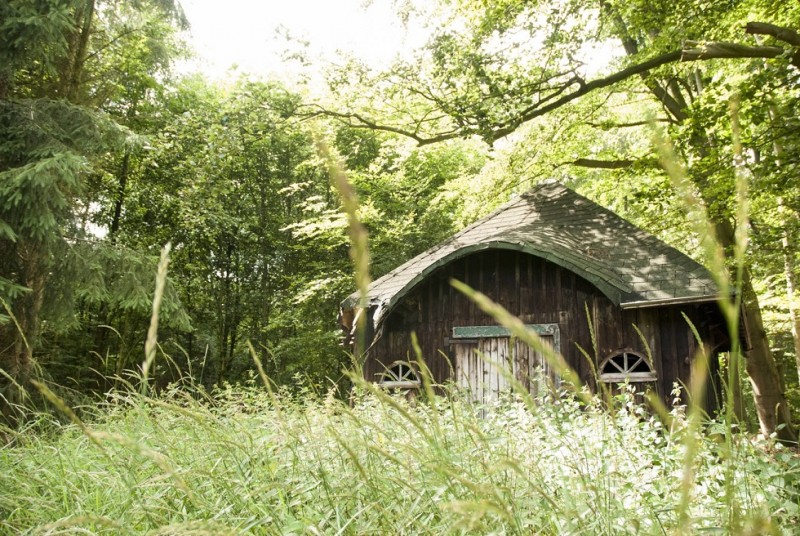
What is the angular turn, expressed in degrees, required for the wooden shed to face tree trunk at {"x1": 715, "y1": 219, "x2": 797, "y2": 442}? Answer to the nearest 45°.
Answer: approximately 135° to its left

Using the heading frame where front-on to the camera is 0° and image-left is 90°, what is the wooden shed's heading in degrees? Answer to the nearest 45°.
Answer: approximately 0°
